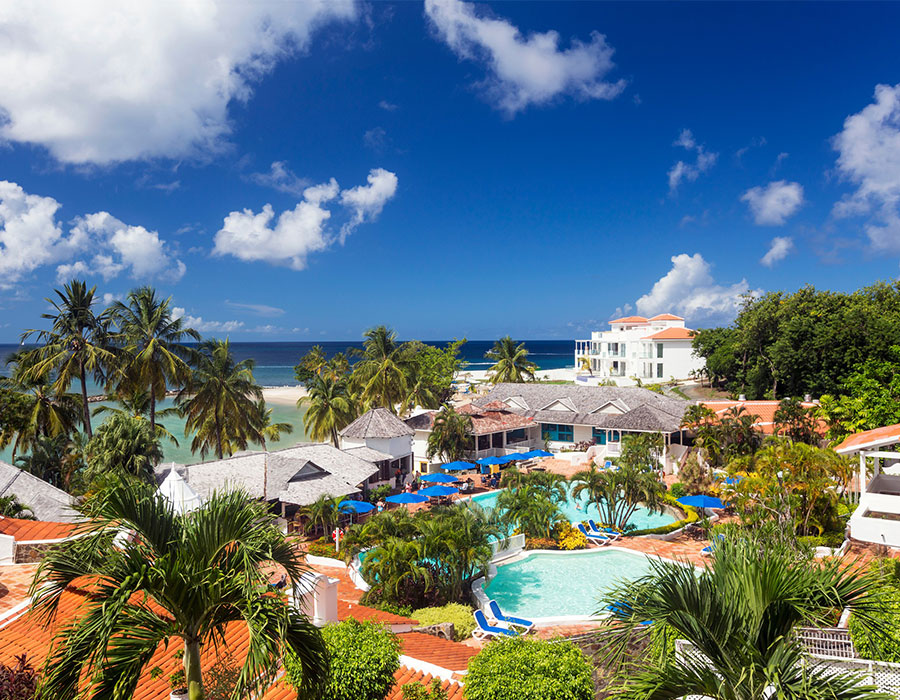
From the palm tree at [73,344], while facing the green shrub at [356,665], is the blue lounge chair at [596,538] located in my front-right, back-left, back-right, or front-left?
front-left

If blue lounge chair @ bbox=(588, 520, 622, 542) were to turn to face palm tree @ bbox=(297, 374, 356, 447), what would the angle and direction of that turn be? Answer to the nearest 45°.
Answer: approximately 180°

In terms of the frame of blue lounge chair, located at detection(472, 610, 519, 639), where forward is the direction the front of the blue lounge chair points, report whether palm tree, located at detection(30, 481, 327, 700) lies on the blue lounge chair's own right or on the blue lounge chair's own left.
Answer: on the blue lounge chair's own right

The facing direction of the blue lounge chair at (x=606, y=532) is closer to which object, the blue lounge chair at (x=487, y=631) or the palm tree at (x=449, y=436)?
the blue lounge chair

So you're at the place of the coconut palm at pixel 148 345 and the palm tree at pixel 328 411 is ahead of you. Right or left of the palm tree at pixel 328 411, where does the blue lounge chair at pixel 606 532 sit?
right

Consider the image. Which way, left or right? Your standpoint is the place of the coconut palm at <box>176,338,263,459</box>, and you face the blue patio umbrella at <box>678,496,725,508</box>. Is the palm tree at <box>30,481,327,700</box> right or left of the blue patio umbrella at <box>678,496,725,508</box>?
right

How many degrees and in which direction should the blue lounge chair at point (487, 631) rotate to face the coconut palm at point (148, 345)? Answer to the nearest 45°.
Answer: approximately 135° to its left

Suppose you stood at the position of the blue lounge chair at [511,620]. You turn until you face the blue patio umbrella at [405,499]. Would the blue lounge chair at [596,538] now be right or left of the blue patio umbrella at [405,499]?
right

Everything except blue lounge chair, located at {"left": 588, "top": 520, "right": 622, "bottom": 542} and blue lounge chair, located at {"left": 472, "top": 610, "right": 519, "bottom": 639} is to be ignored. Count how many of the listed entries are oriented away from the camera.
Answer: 0

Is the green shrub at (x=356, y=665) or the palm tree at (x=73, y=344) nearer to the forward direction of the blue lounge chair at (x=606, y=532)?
the green shrub

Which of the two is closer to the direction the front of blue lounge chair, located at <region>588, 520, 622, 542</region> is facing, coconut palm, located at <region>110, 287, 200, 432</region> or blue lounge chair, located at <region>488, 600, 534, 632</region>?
the blue lounge chair

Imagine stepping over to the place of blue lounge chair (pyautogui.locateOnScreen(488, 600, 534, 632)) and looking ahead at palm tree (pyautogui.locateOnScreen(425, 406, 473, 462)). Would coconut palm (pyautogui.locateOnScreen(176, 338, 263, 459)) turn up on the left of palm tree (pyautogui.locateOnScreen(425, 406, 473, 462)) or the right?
left

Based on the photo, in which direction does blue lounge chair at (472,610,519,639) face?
to the viewer's right

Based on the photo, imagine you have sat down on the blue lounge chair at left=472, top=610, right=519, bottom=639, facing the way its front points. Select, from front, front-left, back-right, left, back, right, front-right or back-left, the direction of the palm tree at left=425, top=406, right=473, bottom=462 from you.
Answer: left

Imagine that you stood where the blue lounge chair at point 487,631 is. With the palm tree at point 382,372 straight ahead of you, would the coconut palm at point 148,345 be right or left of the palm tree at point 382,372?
left
